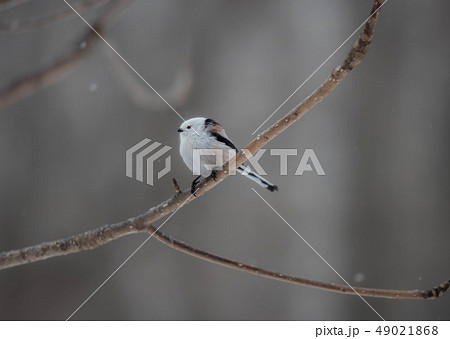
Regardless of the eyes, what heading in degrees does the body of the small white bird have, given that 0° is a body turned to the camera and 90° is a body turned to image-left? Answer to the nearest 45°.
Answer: approximately 90°
